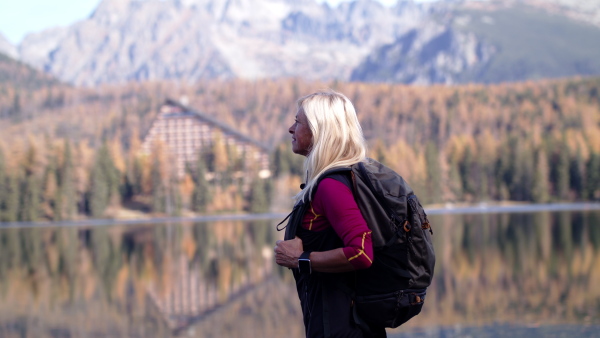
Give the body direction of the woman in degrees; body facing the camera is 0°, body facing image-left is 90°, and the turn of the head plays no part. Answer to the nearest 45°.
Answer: approximately 90°

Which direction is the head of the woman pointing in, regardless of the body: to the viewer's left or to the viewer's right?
to the viewer's left
